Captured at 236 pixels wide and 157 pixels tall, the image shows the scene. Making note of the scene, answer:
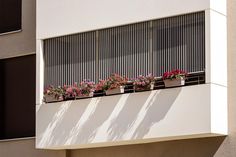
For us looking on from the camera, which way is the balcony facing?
facing the viewer and to the left of the viewer
